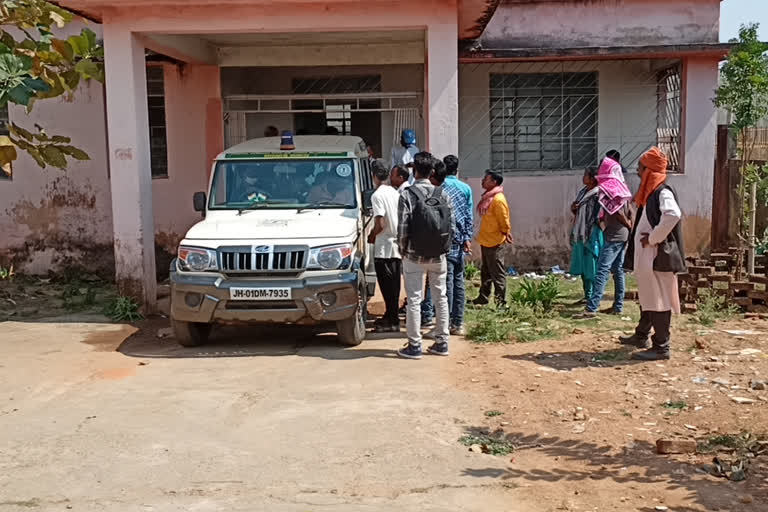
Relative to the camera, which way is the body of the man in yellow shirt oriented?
to the viewer's left

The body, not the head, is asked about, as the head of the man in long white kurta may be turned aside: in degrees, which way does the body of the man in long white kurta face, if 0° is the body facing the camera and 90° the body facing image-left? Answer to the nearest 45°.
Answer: approximately 90°

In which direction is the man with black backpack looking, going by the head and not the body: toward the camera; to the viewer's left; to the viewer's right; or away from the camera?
away from the camera

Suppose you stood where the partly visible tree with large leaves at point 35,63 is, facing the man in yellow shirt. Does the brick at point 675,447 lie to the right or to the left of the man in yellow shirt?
right

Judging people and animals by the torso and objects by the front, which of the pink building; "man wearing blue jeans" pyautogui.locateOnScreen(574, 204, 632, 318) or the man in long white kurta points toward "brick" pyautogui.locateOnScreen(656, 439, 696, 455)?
the pink building

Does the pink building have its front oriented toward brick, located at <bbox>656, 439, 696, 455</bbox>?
yes

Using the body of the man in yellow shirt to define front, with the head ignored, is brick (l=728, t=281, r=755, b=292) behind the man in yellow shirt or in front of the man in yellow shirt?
behind

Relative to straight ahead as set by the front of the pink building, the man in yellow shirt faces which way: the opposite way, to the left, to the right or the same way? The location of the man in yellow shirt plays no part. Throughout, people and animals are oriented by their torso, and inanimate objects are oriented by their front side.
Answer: to the right

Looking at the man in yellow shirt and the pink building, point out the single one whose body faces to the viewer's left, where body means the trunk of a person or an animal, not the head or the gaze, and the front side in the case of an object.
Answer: the man in yellow shirt
